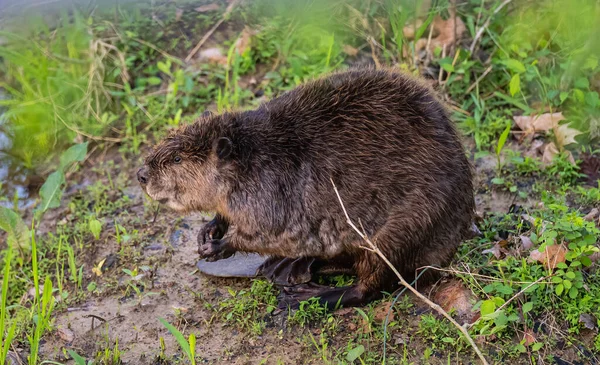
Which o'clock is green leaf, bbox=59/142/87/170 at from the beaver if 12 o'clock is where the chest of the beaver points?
The green leaf is roughly at 1 o'clock from the beaver.

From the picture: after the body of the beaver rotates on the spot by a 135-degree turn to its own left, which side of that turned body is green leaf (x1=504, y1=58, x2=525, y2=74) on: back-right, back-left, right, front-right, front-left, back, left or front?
left

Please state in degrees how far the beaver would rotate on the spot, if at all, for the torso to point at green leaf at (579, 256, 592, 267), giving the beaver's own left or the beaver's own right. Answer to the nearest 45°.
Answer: approximately 180°

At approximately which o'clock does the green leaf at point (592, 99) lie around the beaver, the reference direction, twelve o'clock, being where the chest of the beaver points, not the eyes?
The green leaf is roughly at 5 o'clock from the beaver.

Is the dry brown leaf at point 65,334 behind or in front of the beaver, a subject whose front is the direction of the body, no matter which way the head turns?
in front

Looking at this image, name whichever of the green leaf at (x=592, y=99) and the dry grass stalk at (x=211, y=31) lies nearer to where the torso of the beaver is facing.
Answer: the dry grass stalk

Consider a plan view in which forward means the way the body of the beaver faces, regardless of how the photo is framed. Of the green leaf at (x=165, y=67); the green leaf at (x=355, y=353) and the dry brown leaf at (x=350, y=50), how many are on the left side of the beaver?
1

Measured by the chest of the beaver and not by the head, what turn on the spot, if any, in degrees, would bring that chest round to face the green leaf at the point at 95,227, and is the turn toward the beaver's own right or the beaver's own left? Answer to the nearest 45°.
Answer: approximately 45° to the beaver's own right

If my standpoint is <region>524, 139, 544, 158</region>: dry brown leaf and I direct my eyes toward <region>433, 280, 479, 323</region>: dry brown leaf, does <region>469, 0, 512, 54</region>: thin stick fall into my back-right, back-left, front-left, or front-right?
back-right

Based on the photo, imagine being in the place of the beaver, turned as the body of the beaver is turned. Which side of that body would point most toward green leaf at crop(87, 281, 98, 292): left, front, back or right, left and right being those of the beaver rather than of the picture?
front

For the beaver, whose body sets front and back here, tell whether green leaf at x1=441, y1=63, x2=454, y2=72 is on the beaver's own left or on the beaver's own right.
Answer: on the beaver's own right

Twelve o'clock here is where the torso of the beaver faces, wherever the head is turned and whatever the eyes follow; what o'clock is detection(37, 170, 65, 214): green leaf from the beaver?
The green leaf is roughly at 1 o'clock from the beaver.

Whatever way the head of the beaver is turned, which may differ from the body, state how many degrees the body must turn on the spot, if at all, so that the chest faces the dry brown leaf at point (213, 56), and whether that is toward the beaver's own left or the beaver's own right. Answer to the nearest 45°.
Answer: approximately 90° to the beaver's own right

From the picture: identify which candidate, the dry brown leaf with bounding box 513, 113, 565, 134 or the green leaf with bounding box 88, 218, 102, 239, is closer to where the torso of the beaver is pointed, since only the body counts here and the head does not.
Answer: the green leaf

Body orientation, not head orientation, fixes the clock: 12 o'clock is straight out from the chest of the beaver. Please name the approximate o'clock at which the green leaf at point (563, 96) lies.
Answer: The green leaf is roughly at 5 o'clock from the beaver.

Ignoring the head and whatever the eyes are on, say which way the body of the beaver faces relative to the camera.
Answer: to the viewer's left

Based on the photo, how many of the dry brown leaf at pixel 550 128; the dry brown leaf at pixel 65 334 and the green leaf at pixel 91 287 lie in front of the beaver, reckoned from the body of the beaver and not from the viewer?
2

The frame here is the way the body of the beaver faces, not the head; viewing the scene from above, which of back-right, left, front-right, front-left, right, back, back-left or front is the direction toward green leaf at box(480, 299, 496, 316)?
back-left

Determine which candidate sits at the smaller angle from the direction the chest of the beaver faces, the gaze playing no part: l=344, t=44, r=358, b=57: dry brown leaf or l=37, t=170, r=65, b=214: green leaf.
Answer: the green leaf

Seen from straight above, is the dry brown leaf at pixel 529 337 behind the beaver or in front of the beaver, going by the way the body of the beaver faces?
behind
